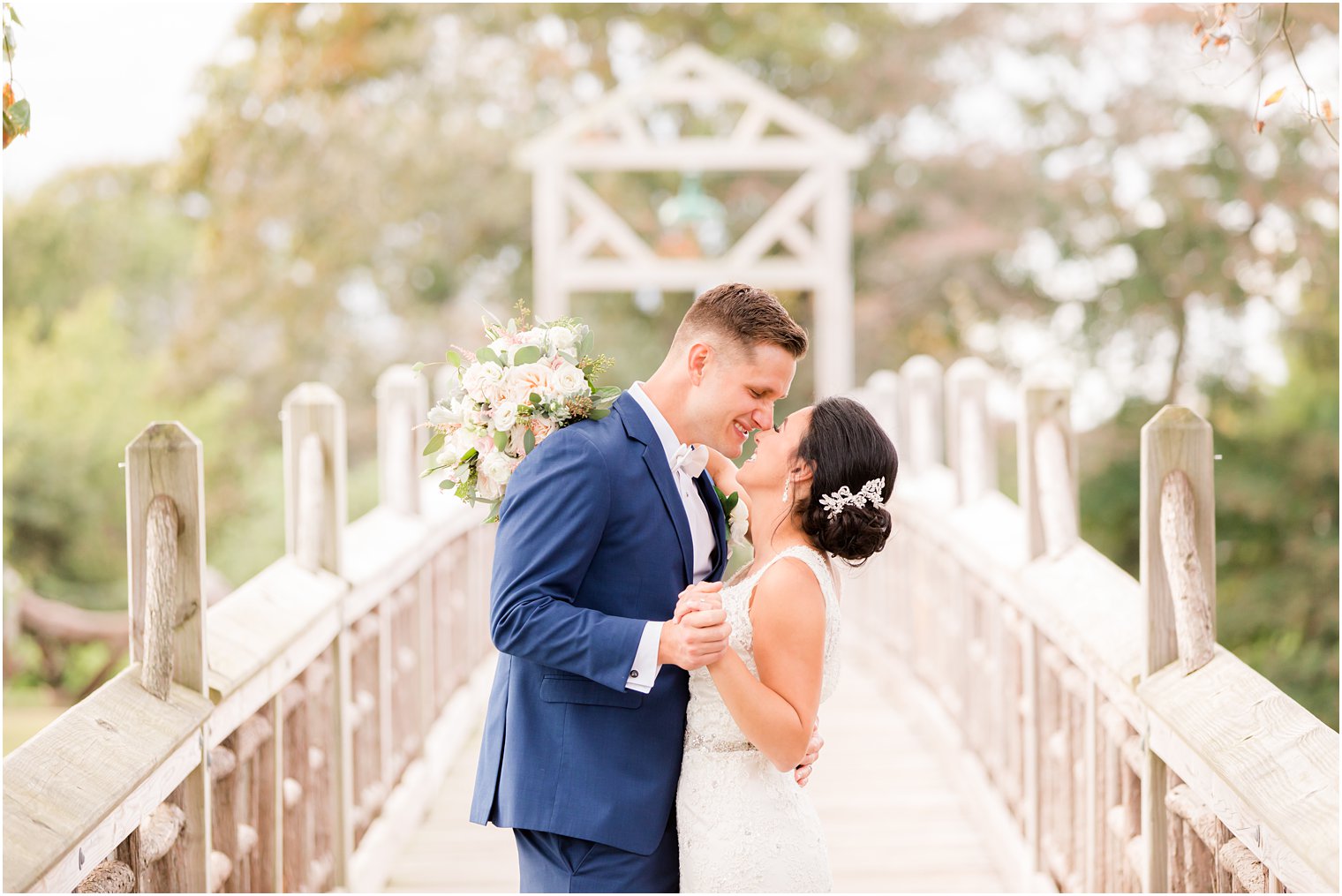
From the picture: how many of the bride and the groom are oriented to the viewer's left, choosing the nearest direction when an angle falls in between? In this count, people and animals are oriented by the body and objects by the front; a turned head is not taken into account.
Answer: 1

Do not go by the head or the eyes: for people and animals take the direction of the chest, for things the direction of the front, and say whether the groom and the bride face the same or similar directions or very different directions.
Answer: very different directions

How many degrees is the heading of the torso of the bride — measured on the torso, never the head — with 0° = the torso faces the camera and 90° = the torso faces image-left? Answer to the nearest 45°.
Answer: approximately 90°

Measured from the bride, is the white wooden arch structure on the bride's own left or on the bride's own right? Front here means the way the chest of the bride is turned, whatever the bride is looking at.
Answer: on the bride's own right

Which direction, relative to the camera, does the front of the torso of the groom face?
to the viewer's right

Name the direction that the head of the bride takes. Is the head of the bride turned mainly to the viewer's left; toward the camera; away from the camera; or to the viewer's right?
to the viewer's left
